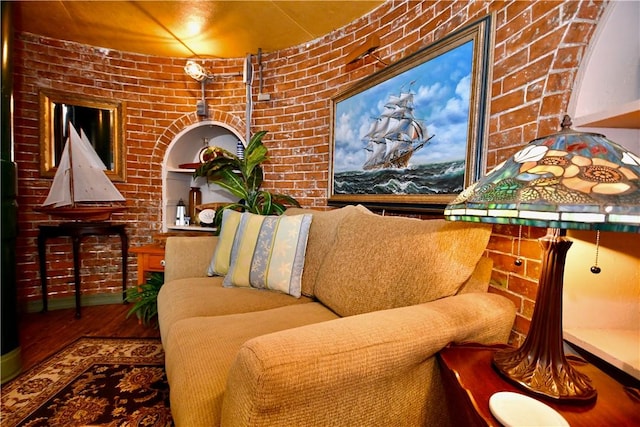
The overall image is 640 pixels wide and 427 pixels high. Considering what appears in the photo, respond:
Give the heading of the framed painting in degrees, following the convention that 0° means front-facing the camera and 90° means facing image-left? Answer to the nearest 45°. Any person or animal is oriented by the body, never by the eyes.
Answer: approximately 45°

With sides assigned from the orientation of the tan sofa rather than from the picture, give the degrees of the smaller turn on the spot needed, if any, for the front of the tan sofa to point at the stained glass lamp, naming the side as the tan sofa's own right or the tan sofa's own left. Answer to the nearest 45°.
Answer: approximately 90° to the tan sofa's own left

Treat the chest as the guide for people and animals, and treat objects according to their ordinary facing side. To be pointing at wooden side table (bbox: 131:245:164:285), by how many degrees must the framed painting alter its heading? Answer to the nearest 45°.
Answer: approximately 45° to its right

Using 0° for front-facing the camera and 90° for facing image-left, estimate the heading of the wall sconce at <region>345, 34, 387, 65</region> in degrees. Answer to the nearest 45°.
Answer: approximately 45°
